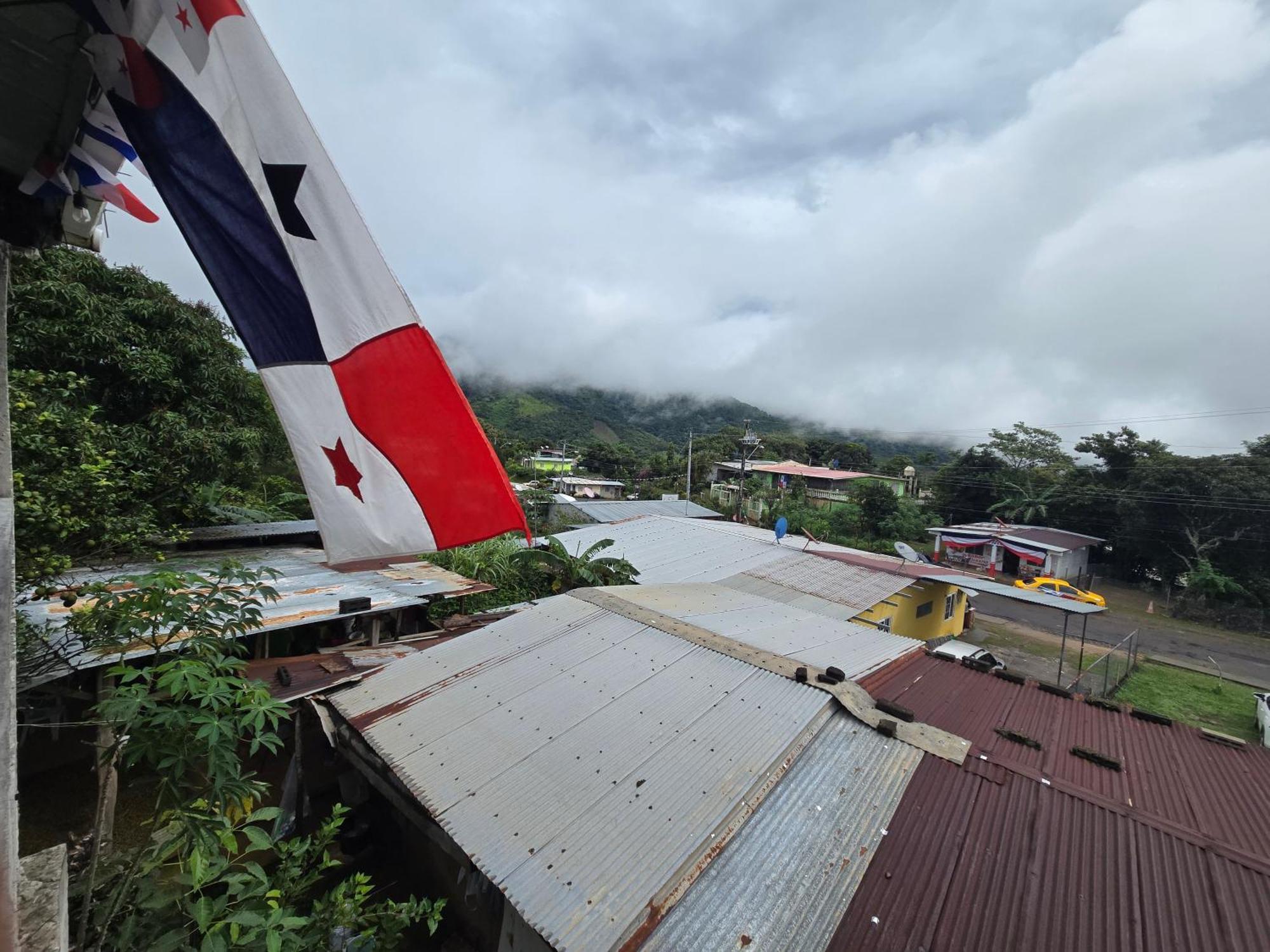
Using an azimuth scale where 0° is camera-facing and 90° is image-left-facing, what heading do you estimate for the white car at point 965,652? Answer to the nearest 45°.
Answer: approximately 315°

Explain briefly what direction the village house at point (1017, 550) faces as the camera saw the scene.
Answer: facing the viewer and to the left of the viewer

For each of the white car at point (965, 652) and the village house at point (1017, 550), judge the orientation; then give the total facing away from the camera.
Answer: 0

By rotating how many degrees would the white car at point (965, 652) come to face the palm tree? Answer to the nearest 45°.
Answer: approximately 135° to its left

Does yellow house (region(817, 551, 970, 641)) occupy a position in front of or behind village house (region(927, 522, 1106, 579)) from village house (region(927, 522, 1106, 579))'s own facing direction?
in front

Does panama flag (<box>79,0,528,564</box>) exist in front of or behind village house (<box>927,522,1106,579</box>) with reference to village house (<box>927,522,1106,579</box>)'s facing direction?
in front

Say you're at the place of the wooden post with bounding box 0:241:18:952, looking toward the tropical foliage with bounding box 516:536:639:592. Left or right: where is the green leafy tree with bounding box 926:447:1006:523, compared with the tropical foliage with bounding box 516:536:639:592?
right

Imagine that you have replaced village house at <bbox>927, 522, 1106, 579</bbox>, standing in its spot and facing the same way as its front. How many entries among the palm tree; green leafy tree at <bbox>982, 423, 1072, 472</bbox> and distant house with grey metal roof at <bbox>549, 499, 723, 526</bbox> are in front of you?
1
